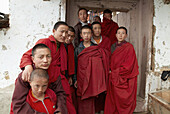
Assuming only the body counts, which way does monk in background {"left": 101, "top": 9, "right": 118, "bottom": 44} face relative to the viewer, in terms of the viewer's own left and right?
facing the viewer

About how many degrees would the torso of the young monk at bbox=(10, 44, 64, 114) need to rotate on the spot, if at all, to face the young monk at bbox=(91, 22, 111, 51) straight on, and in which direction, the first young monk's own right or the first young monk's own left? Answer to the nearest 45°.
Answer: approximately 90° to the first young monk's own left

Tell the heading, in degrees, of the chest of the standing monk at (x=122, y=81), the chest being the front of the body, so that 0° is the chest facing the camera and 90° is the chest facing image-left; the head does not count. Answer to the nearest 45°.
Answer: approximately 45°

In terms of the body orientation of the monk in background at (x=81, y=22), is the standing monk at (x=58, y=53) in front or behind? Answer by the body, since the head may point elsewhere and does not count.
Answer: in front

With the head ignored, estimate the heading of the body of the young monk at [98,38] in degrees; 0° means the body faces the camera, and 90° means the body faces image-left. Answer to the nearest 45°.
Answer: approximately 0°

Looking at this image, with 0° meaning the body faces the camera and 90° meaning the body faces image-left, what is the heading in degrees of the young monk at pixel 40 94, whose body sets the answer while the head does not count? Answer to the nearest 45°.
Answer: approximately 0°

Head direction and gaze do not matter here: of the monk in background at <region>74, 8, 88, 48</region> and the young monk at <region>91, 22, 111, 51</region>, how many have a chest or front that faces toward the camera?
2

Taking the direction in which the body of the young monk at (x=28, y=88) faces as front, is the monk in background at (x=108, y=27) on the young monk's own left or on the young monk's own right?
on the young monk's own left
